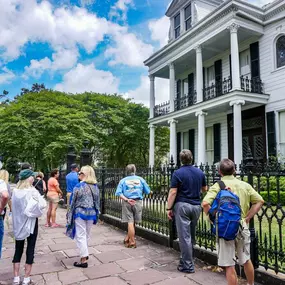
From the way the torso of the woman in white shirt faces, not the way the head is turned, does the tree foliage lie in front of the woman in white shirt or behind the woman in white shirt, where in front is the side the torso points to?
in front

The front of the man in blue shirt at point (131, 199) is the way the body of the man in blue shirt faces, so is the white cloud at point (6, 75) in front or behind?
in front

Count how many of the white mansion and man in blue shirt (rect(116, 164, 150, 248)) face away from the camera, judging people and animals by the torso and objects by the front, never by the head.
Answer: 1

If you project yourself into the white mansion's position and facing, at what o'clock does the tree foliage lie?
The tree foliage is roughly at 2 o'clock from the white mansion.

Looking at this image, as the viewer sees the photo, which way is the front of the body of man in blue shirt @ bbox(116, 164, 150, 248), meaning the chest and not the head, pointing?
away from the camera

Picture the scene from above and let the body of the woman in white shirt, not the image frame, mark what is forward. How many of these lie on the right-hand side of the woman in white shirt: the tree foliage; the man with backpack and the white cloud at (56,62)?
1

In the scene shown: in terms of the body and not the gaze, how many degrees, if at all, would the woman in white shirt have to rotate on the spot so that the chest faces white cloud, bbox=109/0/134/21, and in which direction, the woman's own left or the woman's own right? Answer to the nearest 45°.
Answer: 0° — they already face it

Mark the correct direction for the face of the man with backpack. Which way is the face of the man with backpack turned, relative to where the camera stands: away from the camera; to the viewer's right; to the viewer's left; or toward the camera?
away from the camera

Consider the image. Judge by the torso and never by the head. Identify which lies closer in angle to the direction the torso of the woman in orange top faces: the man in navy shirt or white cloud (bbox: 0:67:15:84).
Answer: the man in navy shirt

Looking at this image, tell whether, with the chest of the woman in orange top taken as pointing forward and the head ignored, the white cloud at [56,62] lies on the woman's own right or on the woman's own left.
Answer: on the woman's own left
